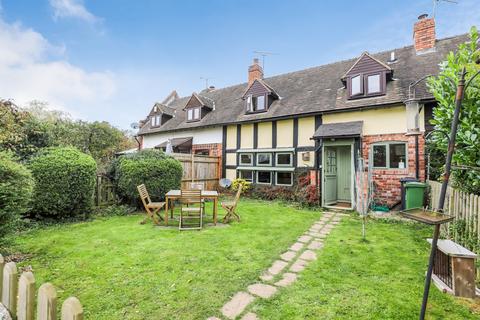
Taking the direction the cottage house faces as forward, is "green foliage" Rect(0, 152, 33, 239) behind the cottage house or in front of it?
in front

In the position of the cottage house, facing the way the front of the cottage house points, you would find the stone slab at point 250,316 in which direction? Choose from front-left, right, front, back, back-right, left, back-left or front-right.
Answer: front-left

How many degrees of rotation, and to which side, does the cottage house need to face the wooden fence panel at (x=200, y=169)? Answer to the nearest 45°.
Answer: approximately 45° to its right

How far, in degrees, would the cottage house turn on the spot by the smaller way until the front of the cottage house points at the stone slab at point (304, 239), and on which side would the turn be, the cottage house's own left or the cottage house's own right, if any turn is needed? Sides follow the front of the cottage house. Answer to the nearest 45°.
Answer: approximately 45° to the cottage house's own left

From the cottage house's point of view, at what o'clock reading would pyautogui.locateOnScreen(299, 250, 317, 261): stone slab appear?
The stone slab is roughly at 11 o'clock from the cottage house.

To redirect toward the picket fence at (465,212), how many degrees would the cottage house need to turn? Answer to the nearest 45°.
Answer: approximately 45° to its left

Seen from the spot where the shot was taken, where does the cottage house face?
facing the viewer and to the left of the viewer

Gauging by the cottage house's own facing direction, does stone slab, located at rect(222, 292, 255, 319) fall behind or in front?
in front

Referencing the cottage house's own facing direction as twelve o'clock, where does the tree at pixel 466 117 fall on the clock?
The tree is roughly at 10 o'clock from the cottage house.

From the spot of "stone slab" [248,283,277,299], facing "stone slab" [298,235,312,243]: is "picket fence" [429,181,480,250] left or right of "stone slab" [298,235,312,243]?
right
